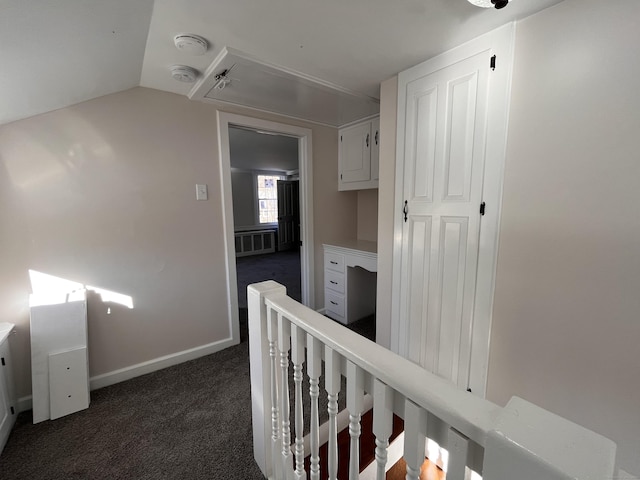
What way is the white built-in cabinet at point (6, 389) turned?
to the viewer's right

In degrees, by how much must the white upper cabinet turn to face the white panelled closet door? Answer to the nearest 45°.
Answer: approximately 90° to its left

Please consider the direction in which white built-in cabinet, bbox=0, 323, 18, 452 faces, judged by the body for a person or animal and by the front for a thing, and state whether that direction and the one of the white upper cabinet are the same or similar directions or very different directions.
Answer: very different directions

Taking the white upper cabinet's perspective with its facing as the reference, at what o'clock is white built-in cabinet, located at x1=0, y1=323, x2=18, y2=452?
The white built-in cabinet is roughly at 12 o'clock from the white upper cabinet.

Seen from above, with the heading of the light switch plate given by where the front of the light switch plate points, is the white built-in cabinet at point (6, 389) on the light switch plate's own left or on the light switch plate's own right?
on the light switch plate's own right

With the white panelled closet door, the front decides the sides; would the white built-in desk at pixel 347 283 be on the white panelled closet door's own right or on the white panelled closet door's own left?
on the white panelled closet door's own right

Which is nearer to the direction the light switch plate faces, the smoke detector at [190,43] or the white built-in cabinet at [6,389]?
the smoke detector

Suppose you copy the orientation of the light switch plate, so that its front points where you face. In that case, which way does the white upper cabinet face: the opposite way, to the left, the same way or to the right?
to the right

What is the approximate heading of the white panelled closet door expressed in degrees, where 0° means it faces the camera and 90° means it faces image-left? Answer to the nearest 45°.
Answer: approximately 45°

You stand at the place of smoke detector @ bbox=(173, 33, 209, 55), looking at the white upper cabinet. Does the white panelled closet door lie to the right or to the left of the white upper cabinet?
right

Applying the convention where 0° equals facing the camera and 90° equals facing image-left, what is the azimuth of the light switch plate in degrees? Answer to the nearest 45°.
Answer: approximately 0°

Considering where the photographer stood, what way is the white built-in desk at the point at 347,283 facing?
facing the viewer and to the left of the viewer
